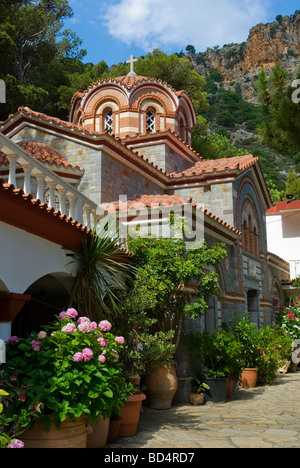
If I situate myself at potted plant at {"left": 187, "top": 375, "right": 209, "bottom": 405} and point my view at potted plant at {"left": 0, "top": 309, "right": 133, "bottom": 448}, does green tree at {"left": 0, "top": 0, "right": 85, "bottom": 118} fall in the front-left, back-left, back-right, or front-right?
back-right

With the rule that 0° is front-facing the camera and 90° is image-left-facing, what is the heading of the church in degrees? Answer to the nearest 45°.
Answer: approximately 315°
